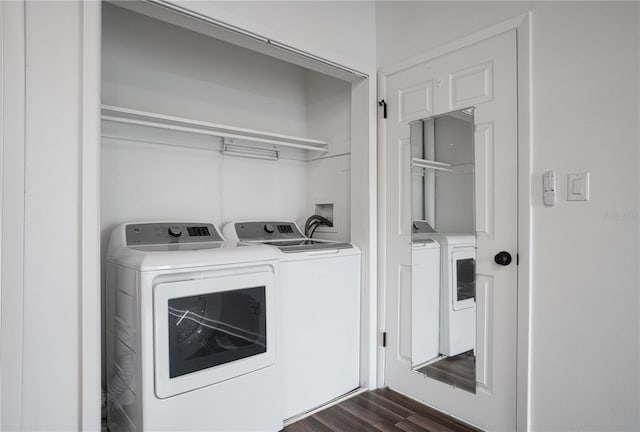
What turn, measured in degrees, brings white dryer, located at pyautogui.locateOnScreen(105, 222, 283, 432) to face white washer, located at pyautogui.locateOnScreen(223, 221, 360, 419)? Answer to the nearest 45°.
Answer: approximately 90° to its left

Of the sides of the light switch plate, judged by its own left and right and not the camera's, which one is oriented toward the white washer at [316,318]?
right

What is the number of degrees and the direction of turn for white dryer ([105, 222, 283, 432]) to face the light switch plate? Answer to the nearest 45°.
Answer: approximately 45° to its left

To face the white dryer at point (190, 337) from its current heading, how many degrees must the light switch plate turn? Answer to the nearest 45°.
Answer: approximately 45° to its right

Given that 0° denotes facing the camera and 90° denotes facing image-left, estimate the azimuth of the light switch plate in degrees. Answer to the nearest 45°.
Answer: approximately 0°

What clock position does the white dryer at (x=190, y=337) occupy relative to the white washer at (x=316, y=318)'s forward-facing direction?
The white dryer is roughly at 3 o'clock from the white washer.
